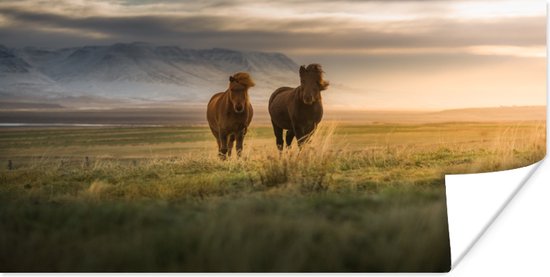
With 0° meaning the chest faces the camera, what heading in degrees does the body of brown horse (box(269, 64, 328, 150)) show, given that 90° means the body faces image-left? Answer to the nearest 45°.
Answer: approximately 315°

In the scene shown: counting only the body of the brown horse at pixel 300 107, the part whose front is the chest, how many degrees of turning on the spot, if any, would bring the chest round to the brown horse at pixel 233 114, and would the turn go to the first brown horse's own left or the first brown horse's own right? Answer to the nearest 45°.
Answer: approximately 135° to the first brown horse's own right
